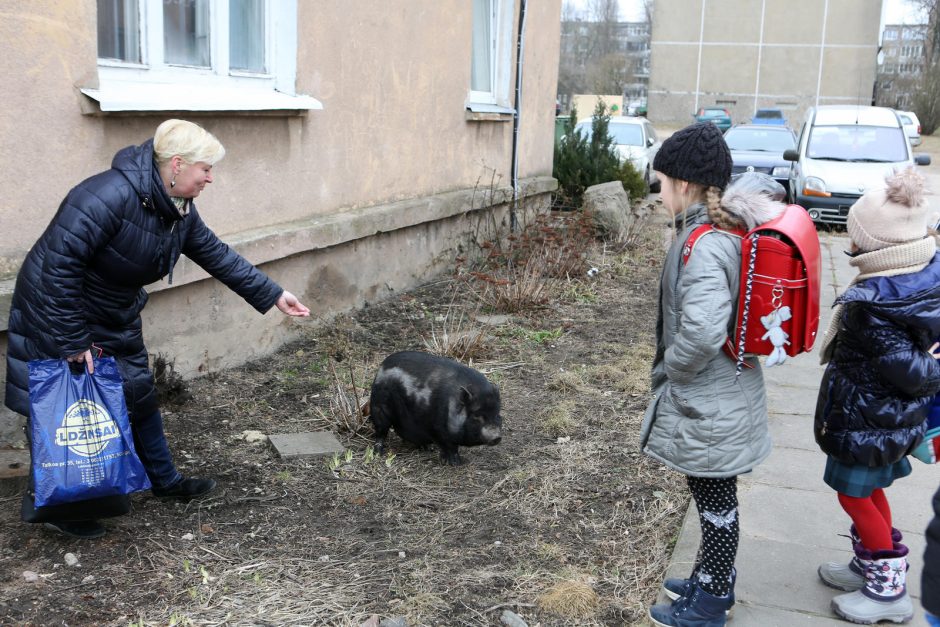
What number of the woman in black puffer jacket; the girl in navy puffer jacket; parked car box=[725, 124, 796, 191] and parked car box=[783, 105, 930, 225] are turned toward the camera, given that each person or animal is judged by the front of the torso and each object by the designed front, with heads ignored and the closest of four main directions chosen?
2

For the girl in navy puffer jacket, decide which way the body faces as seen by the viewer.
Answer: to the viewer's left

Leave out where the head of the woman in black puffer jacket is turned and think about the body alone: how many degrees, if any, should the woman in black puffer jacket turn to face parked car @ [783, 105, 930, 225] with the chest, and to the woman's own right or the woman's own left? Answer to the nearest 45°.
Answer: approximately 45° to the woman's own left

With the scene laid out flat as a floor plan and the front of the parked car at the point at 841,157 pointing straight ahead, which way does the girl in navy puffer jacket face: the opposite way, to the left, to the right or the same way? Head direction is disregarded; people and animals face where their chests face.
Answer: to the right

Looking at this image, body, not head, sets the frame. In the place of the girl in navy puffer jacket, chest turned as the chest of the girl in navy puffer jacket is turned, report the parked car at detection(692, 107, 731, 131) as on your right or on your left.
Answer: on your right

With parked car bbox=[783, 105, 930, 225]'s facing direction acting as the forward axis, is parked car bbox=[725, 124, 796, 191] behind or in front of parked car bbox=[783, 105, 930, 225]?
behind

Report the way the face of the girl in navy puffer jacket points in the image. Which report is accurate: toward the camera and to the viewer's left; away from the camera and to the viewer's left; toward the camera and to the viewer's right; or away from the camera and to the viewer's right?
away from the camera and to the viewer's left

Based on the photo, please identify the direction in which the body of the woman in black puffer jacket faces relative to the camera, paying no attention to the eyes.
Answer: to the viewer's right

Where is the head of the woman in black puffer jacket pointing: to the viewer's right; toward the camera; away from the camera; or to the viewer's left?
to the viewer's right

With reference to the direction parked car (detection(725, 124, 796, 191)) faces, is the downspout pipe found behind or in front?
in front

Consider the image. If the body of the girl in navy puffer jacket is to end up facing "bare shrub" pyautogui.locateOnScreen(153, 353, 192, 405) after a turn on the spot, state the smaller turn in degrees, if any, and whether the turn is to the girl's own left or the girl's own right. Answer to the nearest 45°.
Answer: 0° — they already face it

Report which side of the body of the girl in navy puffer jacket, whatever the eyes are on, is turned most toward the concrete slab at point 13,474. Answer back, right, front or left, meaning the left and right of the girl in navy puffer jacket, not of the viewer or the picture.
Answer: front

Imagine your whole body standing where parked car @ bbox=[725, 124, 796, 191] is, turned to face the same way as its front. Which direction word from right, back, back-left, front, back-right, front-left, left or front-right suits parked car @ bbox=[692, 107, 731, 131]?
back

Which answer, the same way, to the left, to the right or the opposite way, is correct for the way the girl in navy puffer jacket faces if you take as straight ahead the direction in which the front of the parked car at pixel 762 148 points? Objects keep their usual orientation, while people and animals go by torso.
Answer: to the right

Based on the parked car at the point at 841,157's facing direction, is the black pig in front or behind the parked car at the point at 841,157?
in front

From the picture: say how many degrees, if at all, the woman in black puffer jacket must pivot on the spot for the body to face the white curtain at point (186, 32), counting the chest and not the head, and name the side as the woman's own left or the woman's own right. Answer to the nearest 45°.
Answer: approximately 90° to the woman's own left
